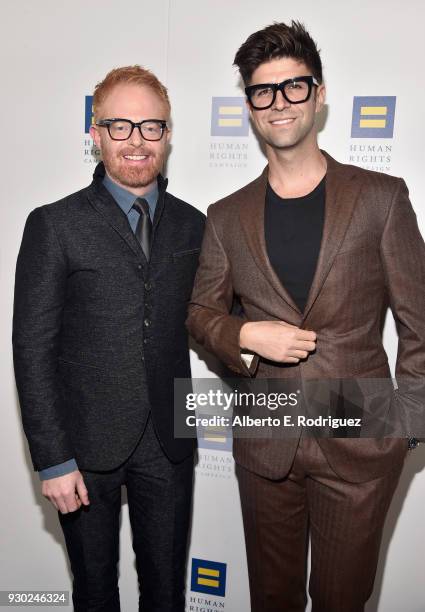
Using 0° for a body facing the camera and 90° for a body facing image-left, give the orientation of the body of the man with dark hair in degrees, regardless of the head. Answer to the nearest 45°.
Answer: approximately 0°
